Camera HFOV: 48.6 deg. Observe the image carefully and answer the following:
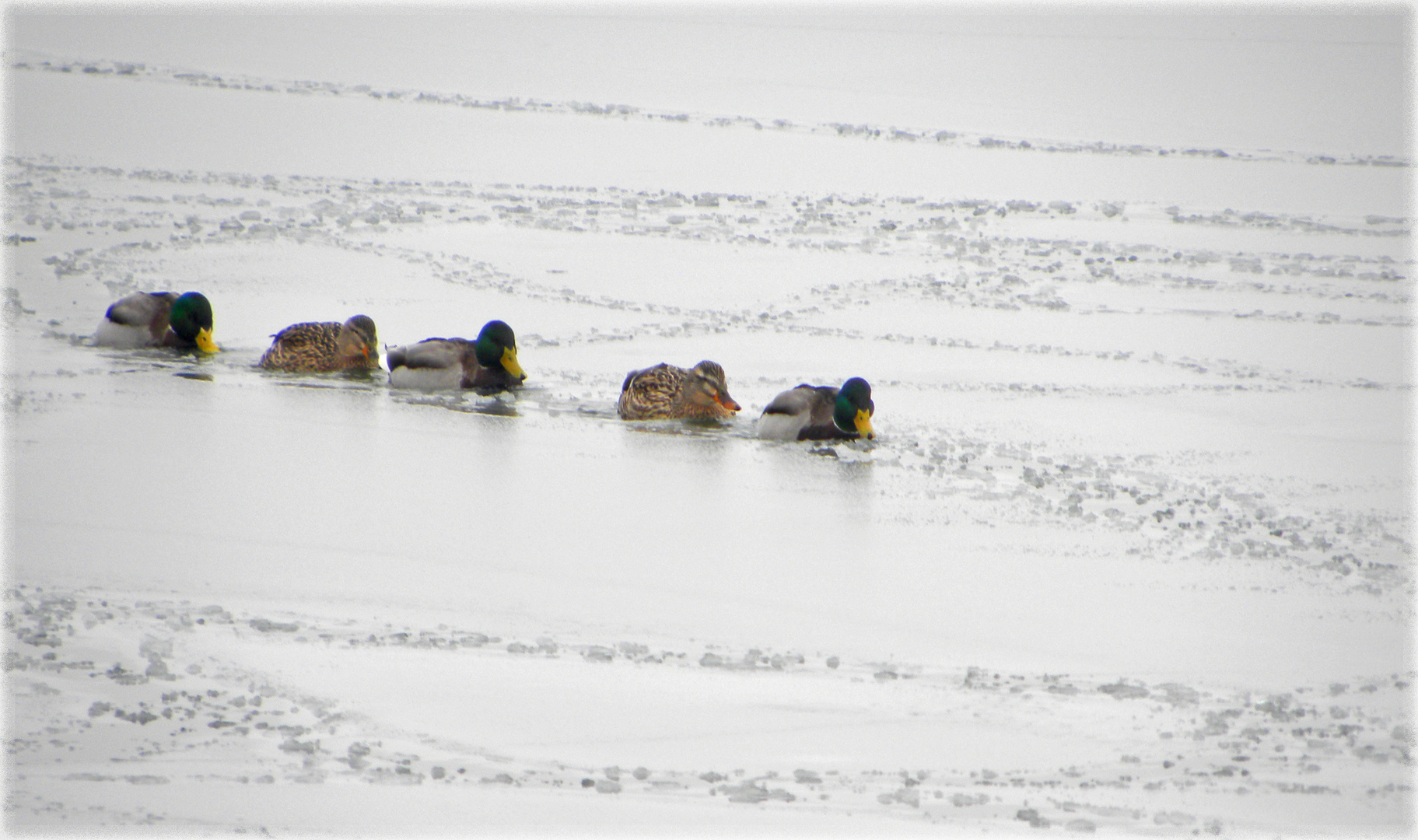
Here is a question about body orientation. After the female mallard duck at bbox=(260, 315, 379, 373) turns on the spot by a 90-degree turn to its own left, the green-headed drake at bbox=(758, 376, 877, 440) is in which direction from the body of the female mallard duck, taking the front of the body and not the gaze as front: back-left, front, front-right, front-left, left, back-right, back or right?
back-right

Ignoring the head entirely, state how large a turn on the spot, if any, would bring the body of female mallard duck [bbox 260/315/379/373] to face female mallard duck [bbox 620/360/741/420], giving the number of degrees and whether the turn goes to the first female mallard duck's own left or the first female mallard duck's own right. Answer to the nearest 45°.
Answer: approximately 45° to the first female mallard duck's own right

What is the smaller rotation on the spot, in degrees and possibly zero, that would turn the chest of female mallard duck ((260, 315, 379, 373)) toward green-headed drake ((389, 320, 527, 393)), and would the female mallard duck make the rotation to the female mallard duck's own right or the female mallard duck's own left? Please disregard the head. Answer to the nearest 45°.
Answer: approximately 45° to the female mallard duck's own right

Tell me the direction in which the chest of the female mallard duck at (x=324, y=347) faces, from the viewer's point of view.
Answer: to the viewer's right
